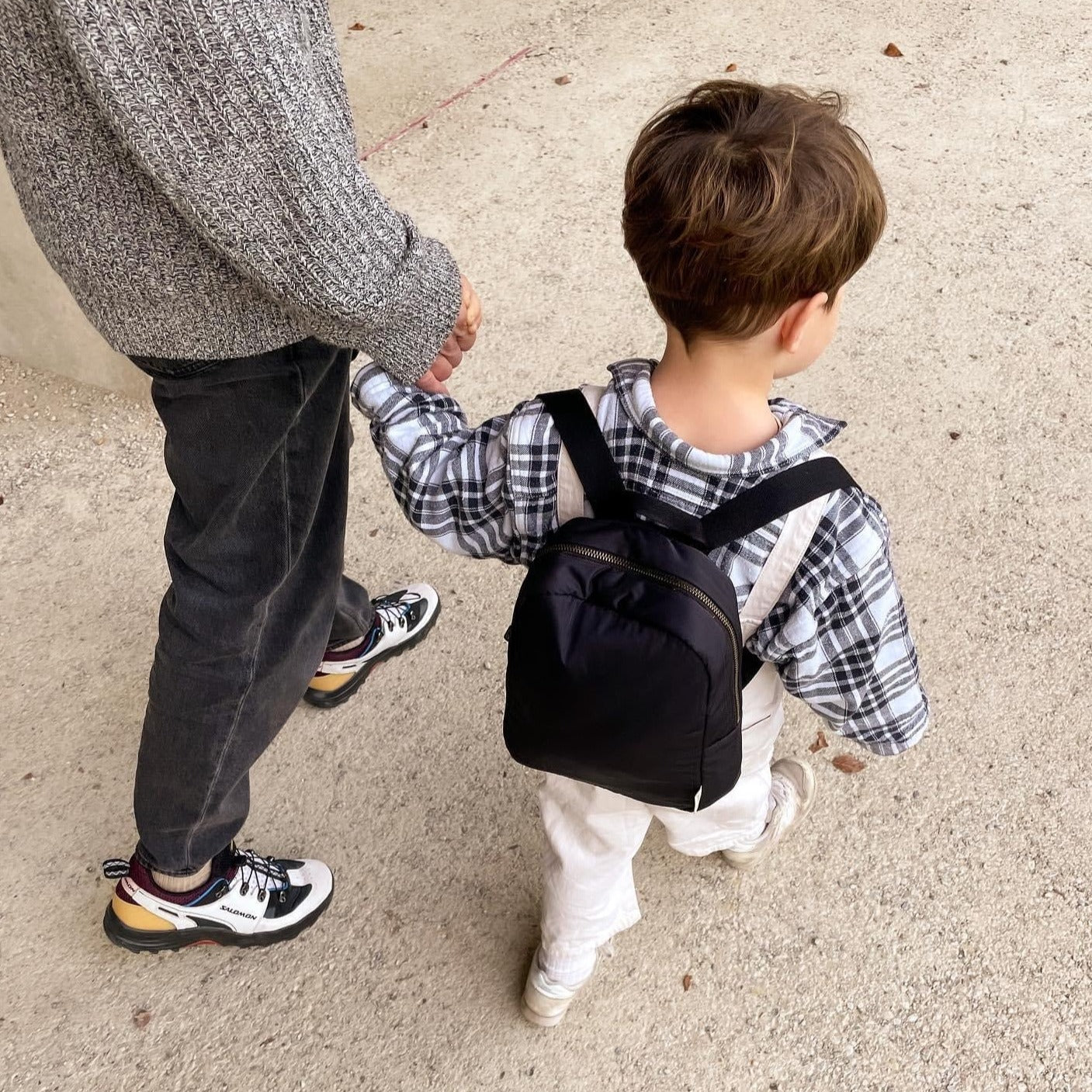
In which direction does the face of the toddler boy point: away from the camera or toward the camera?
away from the camera

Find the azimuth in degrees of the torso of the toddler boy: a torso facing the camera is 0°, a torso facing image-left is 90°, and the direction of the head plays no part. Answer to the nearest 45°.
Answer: approximately 225°
